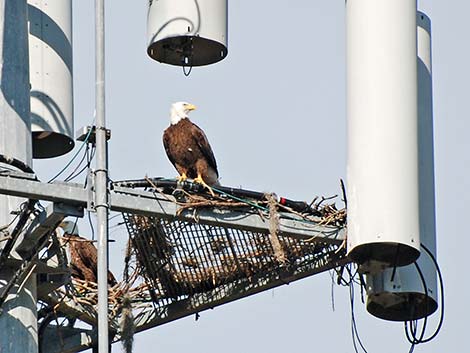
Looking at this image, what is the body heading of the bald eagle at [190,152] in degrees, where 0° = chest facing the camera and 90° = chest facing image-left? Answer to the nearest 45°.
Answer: approximately 45°

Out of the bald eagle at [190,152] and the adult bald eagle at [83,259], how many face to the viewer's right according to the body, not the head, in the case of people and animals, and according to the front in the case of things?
0

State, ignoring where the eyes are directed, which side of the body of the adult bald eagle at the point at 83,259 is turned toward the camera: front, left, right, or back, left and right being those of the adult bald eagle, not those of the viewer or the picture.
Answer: left
